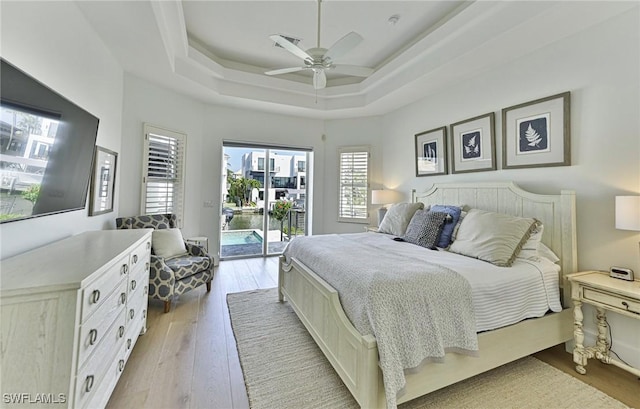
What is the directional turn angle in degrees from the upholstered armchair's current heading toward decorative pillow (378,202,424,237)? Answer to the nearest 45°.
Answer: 0° — it already faces it

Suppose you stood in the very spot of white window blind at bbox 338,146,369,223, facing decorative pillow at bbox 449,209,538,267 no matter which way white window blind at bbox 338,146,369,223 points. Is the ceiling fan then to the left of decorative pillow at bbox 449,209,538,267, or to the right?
right

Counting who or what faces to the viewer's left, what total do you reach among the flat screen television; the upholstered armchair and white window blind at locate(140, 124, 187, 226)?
0

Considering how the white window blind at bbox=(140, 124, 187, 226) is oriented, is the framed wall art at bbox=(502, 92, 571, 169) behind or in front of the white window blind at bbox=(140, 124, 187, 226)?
in front

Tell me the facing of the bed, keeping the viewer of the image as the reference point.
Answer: facing the viewer and to the left of the viewer

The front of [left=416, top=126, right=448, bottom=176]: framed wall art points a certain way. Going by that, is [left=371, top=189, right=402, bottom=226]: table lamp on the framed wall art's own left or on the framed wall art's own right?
on the framed wall art's own right

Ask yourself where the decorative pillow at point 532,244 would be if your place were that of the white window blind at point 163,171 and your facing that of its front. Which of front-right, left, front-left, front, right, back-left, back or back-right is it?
front

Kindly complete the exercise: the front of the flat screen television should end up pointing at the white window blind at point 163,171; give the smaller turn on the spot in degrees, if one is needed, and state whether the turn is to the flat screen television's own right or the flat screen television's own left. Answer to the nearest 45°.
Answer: approximately 90° to the flat screen television's own left

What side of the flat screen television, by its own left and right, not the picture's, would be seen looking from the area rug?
front

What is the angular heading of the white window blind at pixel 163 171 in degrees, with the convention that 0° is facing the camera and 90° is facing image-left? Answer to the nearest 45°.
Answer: approximately 315°

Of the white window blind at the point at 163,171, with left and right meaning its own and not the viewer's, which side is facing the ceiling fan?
front
